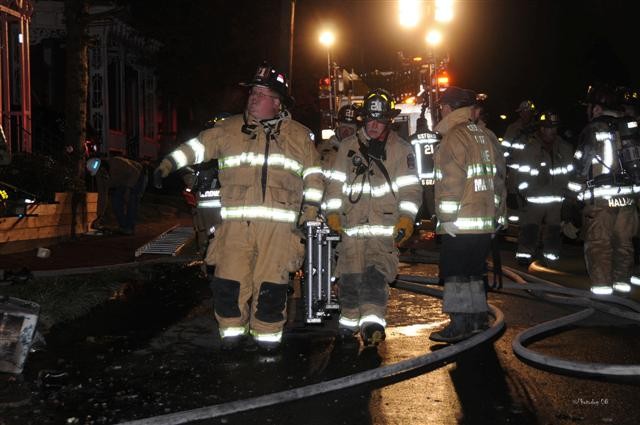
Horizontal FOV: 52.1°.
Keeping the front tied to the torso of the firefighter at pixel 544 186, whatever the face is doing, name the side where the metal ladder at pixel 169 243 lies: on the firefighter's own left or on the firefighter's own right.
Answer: on the firefighter's own right

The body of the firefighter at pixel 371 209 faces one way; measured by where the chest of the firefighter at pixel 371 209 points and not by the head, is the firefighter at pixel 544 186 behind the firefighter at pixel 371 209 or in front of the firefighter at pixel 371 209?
behind

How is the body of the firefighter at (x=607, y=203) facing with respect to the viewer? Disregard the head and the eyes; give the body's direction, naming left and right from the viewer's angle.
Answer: facing away from the viewer and to the left of the viewer

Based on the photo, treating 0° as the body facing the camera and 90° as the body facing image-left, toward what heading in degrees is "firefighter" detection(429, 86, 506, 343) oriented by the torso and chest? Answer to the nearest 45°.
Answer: approximately 135°

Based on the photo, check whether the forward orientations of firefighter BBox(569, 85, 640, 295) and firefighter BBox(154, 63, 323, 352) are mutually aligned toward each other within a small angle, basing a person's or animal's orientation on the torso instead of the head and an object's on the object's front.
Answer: no

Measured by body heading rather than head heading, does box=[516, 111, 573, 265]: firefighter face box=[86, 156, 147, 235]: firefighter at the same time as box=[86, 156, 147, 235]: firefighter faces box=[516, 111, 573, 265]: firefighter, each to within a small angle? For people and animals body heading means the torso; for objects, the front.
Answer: no

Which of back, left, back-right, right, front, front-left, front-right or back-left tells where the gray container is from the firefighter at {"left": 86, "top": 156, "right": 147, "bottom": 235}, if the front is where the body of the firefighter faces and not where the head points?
left

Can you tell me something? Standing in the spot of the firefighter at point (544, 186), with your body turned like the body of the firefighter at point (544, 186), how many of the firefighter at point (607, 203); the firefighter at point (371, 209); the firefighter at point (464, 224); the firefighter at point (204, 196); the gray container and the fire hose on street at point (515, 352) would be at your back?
0

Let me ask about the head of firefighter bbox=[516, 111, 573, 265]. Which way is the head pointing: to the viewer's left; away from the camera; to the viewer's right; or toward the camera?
toward the camera

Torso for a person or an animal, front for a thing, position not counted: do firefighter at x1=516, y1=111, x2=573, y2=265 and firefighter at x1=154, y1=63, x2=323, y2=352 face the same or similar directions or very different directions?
same or similar directions

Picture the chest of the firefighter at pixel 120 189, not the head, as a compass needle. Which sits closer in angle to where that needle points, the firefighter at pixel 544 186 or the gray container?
the gray container

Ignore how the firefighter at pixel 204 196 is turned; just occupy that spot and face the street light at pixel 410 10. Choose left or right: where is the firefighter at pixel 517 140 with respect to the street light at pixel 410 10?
right

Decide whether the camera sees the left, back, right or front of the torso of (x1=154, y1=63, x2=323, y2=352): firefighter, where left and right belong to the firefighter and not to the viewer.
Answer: front

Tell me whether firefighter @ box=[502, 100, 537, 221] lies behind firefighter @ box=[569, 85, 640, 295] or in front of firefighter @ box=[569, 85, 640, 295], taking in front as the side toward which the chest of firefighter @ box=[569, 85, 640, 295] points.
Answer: in front

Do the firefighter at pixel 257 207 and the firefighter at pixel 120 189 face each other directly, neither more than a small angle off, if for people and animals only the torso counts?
no

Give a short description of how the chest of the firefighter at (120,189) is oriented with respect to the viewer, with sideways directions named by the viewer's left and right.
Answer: facing to the left of the viewer

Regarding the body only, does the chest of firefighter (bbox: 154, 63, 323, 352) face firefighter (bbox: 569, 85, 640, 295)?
no

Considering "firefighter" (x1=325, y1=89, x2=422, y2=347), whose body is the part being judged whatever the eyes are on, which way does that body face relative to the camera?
toward the camera

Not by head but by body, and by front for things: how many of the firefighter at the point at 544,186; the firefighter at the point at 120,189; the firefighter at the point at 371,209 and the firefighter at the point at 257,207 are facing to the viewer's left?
1

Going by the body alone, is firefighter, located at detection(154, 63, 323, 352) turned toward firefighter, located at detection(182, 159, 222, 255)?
no

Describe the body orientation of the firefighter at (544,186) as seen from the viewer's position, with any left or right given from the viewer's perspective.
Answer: facing the viewer

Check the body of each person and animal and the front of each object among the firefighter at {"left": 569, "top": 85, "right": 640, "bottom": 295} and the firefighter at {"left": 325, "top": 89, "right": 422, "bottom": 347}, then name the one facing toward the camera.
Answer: the firefighter at {"left": 325, "top": 89, "right": 422, "bottom": 347}
